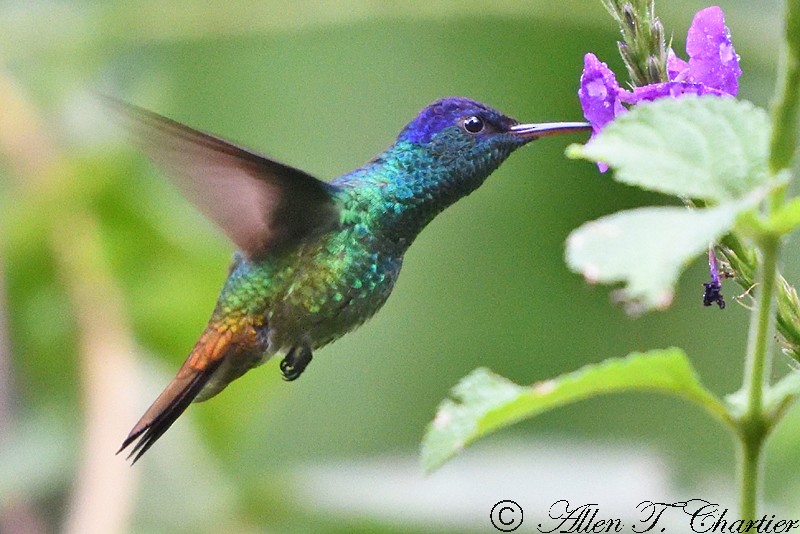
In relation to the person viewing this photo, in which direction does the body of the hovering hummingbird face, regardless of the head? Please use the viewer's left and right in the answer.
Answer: facing to the right of the viewer
